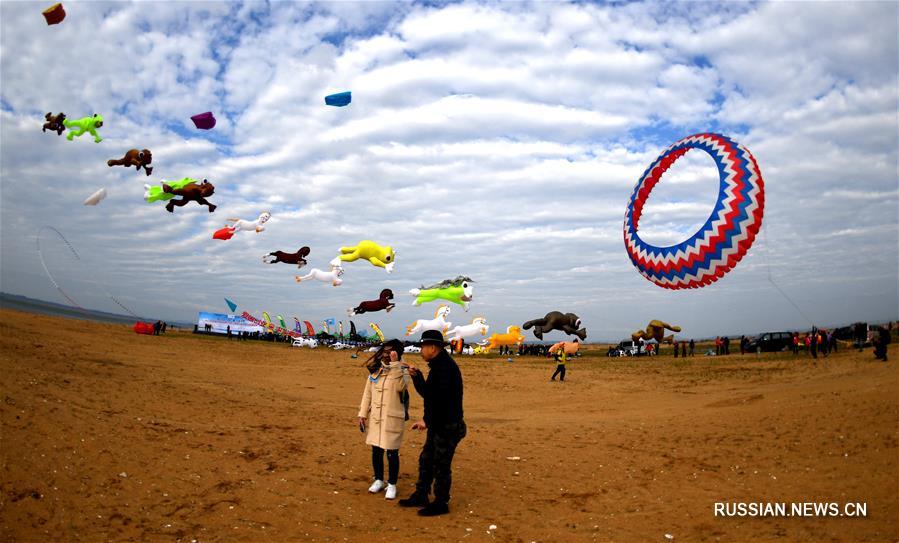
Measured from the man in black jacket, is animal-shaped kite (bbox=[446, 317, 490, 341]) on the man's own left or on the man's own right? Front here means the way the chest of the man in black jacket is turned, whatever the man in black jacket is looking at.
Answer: on the man's own right

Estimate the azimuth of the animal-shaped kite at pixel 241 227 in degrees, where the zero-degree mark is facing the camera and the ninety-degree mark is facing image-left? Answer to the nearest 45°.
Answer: approximately 270°

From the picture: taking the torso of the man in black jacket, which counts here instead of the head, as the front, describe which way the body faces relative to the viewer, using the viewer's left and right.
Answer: facing to the left of the viewer

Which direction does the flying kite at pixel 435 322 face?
to the viewer's right

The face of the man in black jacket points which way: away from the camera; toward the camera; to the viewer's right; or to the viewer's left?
to the viewer's left

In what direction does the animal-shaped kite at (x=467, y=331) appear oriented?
to the viewer's right

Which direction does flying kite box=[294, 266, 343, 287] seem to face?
to the viewer's right

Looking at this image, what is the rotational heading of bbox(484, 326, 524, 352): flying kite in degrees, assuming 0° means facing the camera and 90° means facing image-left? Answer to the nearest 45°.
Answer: approximately 270°

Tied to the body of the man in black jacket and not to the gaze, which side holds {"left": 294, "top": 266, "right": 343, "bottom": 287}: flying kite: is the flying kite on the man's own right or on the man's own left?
on the man's own right

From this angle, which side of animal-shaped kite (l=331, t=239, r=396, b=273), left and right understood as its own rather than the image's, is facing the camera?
right

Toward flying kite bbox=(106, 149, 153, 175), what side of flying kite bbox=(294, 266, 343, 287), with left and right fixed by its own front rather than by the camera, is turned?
back

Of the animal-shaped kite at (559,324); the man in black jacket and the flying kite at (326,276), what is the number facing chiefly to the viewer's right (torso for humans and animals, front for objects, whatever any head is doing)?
2
